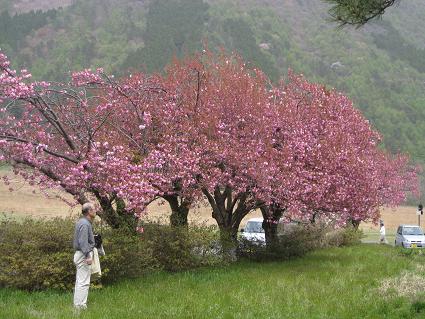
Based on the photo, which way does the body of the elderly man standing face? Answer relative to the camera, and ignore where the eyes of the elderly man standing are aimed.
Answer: to the viewer's right

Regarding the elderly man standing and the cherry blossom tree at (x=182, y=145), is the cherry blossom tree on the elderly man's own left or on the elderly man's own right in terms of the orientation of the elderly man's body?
on the elderly man's own left

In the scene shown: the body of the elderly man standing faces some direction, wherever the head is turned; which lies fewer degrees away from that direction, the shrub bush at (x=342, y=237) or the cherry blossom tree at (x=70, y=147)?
the shrub bush

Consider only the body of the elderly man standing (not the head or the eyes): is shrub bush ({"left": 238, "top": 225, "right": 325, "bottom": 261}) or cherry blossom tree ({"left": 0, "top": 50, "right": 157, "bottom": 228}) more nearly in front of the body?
the shrub bush

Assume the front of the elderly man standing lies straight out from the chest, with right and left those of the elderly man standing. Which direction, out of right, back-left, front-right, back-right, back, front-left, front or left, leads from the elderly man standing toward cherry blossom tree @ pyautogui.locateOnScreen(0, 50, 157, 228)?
left

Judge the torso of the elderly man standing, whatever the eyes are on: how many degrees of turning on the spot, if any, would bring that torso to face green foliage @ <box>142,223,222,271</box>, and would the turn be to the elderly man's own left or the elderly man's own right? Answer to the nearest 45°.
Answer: approximately 45° to the elderly man's own left

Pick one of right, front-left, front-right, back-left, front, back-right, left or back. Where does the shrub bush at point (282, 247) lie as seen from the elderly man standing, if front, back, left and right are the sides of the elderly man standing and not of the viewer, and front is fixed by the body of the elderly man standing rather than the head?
front-left

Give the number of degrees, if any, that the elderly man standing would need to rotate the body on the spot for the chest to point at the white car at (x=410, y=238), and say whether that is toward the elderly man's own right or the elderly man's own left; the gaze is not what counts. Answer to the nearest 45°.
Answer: approximately 45° to the elderly man's own left
